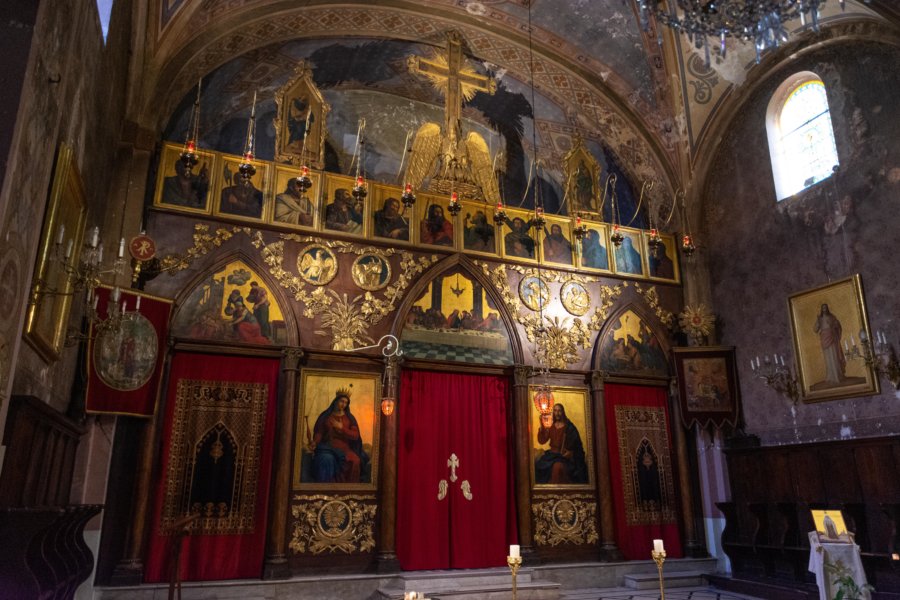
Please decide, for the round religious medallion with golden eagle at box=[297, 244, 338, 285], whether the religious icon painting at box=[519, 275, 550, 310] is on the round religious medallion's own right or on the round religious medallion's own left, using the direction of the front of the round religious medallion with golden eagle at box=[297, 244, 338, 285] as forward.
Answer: on the round religious medallion's own left

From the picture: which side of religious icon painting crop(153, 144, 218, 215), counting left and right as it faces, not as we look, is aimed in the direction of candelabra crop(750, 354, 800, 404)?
left

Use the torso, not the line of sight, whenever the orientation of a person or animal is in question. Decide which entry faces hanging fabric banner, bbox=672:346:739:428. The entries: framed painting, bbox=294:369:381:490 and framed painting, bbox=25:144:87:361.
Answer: framed painting, bbox=25:144:87:361

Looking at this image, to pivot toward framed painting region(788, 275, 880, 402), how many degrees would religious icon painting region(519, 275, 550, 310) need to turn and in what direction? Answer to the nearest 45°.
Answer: approximately 90° to its left

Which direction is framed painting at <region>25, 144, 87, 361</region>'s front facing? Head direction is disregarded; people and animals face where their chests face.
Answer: to the viewer's right

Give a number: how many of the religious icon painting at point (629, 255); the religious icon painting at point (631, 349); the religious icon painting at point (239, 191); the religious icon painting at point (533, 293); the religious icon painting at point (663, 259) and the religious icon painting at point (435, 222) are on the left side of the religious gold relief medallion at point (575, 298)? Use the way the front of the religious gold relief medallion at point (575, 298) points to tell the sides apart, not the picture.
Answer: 3

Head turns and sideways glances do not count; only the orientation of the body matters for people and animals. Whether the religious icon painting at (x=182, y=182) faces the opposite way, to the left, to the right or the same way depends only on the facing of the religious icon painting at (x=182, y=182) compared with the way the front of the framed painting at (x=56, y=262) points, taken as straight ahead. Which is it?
to the right

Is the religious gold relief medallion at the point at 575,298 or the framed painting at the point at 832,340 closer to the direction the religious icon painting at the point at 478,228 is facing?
the framed painting

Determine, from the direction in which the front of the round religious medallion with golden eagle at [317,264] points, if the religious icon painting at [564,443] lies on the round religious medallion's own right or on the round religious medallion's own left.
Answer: on the round religious medallion's own left

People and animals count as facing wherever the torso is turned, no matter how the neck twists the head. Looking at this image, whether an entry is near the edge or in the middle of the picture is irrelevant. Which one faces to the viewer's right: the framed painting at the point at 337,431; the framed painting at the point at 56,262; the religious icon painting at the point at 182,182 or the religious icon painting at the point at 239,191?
the framed painting at the point at 56,262

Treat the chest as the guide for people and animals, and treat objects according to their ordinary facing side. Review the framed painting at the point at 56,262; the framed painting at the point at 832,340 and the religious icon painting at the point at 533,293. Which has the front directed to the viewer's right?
the framed painting at the point at 56,262
